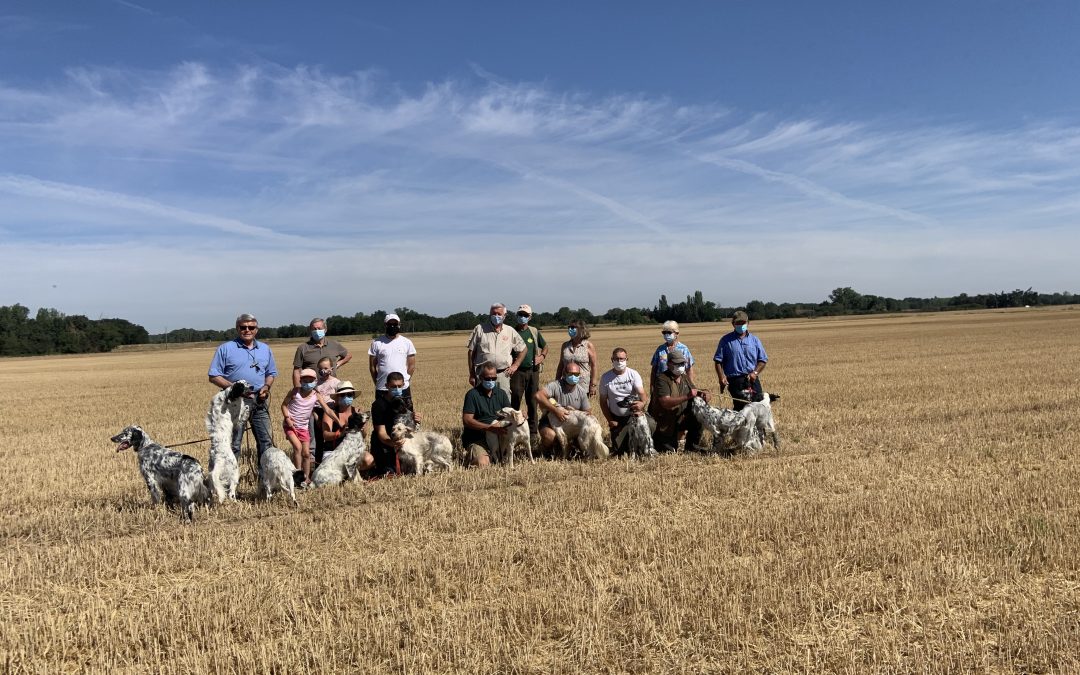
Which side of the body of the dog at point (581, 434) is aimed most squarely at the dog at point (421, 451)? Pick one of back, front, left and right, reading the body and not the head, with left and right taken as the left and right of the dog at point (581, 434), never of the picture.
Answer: front

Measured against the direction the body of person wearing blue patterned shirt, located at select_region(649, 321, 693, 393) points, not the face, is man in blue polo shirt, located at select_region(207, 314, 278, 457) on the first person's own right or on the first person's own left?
on the first person's own right

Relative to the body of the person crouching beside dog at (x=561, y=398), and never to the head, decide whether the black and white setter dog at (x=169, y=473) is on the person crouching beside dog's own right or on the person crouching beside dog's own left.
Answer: on the person crouching beside dog's own right

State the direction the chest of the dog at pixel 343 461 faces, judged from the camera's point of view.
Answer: to the viewer's right

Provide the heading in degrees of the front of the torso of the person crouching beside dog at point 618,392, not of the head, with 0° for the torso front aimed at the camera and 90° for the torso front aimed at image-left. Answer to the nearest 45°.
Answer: approximately 0°

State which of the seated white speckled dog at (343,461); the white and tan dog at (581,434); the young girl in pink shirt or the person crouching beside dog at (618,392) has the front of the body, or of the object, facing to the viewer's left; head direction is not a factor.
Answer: the white and tan dog at (581,434)

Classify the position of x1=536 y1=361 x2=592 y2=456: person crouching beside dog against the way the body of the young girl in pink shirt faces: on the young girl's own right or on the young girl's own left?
on the young girl's own left

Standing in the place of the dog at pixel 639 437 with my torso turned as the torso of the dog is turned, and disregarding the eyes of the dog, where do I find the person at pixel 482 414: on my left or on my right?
on my right

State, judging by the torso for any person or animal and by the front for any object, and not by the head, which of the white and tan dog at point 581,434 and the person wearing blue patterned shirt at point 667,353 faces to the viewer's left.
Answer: the white and tan dog

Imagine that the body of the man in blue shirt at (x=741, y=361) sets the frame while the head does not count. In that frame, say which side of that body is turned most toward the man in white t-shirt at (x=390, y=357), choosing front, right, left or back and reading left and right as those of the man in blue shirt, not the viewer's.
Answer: right

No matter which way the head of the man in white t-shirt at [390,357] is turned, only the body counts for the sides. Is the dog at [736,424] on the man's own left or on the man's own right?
on the man's own left

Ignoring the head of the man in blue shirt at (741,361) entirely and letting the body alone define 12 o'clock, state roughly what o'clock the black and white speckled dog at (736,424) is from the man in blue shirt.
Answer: The black and white speckled dog is roughly at 12 o'clock from the man in blue shirt.
